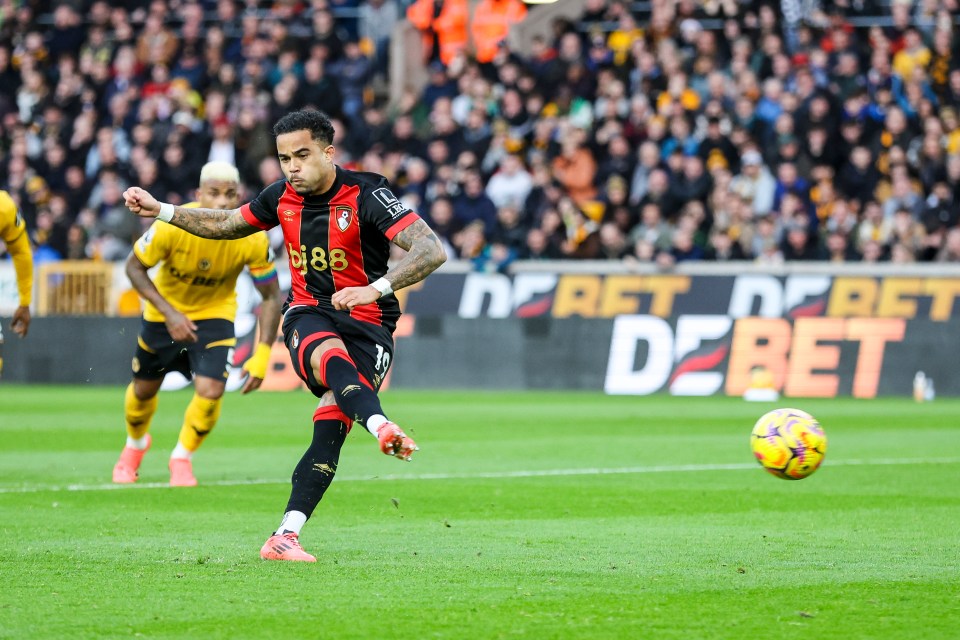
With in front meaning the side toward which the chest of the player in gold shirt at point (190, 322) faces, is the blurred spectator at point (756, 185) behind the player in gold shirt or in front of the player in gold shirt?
behind

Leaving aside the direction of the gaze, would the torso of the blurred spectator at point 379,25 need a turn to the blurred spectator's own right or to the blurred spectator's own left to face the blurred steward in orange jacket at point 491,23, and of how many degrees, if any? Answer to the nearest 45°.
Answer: approximately 45° to the blurred spectator's own left

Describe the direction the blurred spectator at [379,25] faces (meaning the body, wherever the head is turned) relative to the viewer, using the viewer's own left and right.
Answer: facing the viewer

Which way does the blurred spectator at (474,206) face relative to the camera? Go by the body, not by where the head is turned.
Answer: toward the camera

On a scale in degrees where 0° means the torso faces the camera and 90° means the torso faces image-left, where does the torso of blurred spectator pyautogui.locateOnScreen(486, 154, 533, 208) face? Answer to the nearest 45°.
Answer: approximately 0°

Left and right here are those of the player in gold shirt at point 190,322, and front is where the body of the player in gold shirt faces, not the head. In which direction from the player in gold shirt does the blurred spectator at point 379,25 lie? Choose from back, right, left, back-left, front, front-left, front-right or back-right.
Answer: back

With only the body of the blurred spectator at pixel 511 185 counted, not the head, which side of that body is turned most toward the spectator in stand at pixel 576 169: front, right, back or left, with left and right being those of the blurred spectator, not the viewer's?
left

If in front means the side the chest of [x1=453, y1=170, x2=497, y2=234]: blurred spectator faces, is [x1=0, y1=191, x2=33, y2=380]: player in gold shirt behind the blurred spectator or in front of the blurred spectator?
in front

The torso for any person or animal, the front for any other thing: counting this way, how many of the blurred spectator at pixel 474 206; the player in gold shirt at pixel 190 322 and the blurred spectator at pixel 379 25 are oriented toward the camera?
3

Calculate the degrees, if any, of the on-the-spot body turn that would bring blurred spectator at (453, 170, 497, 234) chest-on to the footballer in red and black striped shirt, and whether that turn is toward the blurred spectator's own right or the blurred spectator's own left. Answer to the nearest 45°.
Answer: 0° — they already face them
